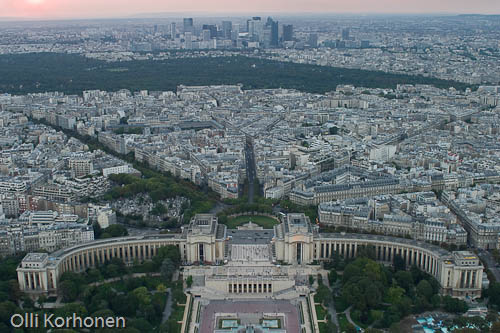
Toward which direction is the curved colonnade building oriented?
toward the camera

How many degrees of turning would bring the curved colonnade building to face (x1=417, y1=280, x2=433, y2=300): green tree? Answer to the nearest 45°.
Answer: approximately 45° to its left
